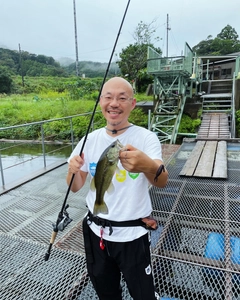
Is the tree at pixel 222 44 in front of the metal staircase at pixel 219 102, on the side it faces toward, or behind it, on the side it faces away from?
behind

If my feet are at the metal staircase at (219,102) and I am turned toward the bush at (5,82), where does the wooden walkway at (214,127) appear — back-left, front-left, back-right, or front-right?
back-left

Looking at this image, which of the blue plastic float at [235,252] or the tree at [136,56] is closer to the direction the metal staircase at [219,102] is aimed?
the blue plastic float

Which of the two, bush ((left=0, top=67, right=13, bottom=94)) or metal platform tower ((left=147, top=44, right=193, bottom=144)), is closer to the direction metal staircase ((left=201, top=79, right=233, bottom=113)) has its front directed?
the metal platform tower

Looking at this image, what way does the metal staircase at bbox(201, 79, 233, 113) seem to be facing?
toward the camera

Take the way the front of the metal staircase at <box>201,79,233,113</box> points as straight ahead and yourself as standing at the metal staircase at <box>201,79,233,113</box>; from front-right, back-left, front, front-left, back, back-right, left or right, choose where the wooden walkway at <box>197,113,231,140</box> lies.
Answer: front

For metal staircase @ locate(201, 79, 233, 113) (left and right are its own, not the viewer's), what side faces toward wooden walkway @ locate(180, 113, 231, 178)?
front

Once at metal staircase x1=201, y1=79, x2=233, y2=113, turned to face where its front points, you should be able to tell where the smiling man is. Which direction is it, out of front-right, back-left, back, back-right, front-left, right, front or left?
front

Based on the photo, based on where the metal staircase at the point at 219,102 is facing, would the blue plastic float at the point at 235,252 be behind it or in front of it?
in front

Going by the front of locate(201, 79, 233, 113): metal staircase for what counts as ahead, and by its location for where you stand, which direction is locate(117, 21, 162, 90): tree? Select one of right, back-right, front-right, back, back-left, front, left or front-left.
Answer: back-right
